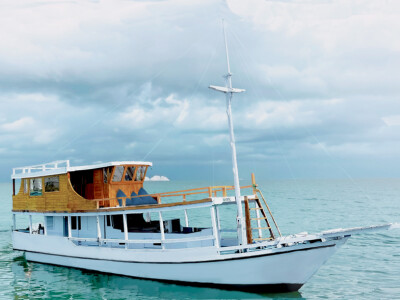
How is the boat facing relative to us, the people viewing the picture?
facing the viewer and to the right of the viewer
